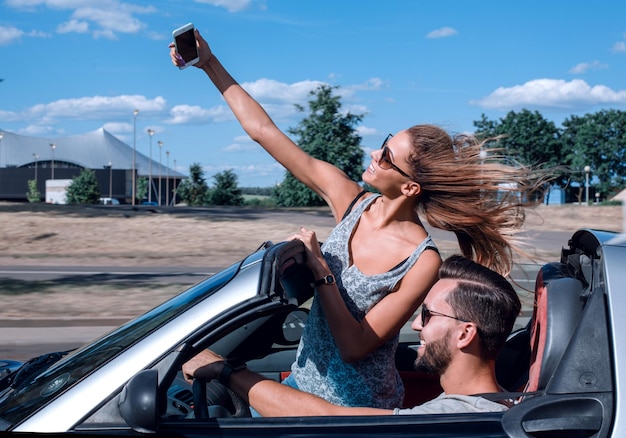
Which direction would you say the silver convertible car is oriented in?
to the viewer's left

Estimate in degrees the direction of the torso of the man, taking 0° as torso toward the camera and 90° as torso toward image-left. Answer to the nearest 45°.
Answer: approximately 90°

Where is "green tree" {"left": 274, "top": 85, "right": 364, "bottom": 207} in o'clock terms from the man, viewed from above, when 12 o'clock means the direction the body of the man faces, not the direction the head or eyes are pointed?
The green tree is roughly at 3 o'clock from the man.

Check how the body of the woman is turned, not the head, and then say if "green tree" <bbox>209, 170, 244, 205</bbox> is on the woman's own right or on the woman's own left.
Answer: on the woman's own right

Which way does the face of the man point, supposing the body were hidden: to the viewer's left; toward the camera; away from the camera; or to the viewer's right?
to the viewer's left

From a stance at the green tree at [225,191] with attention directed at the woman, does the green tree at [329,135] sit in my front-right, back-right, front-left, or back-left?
front-left

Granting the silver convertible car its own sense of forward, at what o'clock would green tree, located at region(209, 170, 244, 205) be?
The green tree is roughly at 3 o'clock from the silver convertible car.

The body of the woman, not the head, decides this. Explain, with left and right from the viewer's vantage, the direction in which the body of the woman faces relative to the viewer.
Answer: facing the viewer and to the left of the viewer

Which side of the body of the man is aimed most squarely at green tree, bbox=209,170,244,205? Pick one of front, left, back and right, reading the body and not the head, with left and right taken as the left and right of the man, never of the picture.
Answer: right

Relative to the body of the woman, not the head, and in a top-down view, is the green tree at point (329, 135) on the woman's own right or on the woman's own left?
on the woman's own right
